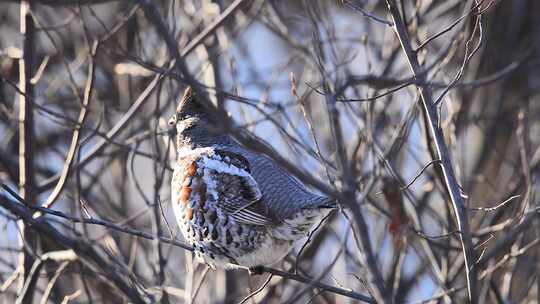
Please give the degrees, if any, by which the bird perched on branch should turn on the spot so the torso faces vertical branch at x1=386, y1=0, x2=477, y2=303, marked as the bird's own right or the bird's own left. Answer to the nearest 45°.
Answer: approximately 135° to the bird's own left

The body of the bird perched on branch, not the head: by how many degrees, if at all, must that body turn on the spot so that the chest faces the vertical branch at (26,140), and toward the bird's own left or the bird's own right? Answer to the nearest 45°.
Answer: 0° — it already faces it

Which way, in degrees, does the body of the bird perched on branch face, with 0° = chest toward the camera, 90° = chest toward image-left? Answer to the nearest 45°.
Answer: approximately 90°
